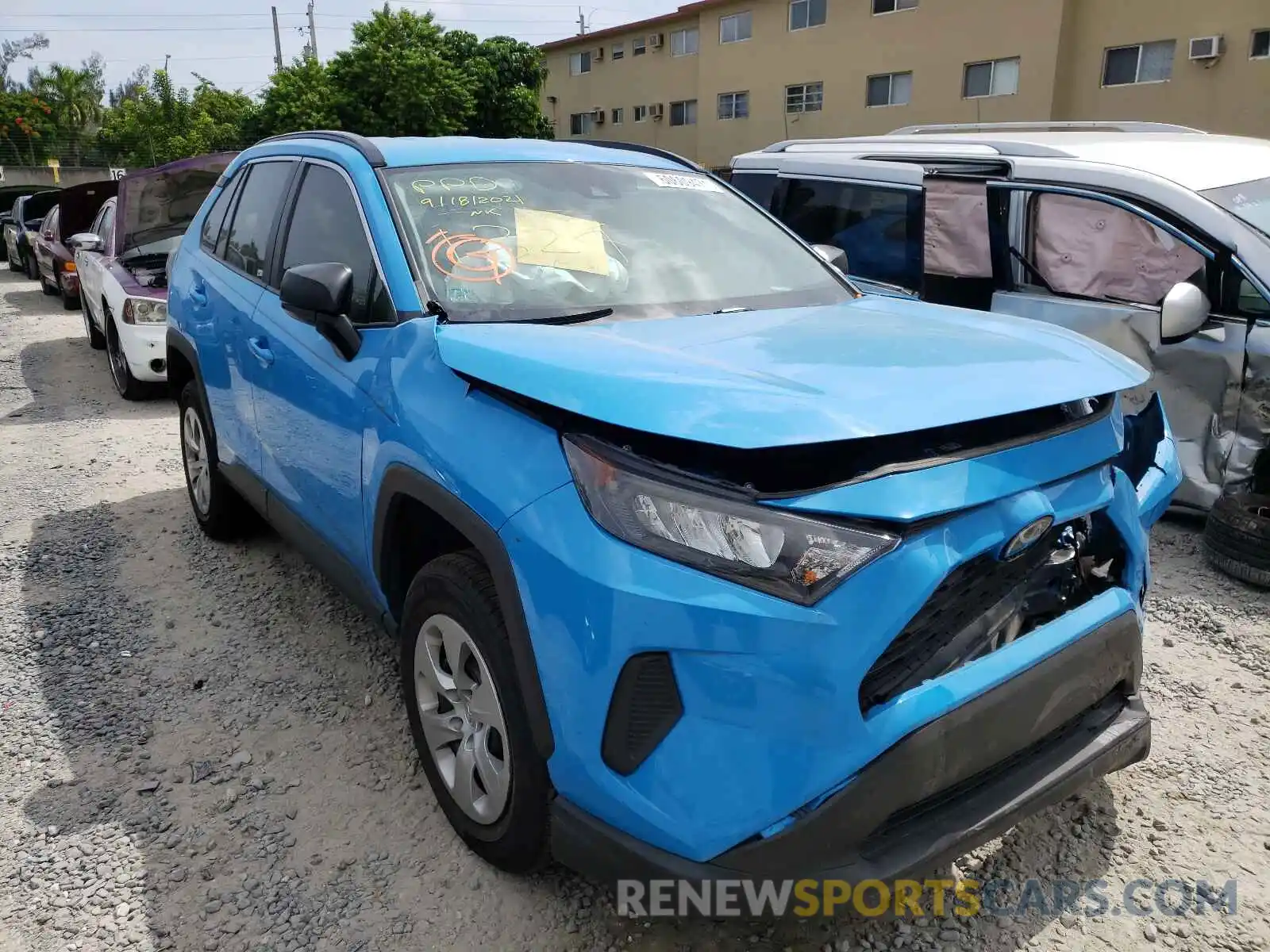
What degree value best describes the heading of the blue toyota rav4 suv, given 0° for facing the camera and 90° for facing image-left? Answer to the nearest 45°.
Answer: approximately 315°

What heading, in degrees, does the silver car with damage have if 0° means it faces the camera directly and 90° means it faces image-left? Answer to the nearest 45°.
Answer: approximately 315°

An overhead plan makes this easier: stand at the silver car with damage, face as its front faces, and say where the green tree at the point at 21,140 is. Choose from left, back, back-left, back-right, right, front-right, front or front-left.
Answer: back

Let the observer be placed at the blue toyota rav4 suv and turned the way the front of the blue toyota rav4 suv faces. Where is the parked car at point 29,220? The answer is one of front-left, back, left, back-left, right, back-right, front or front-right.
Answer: back
